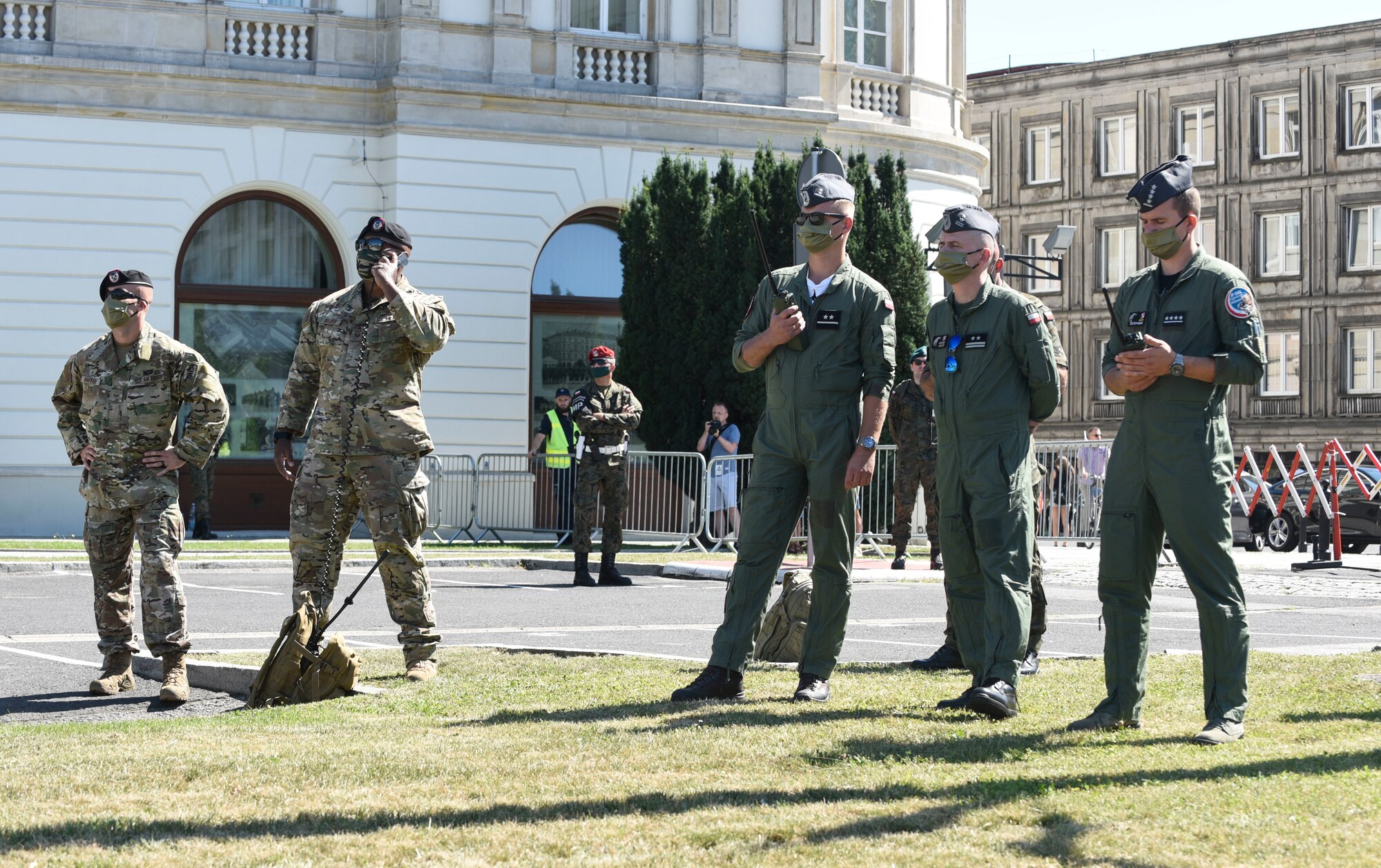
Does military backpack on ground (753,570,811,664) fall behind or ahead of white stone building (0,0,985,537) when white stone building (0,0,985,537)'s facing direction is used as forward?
ahead

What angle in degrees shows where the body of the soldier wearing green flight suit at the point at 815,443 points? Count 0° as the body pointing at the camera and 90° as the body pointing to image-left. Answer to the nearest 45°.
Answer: approximately 45°

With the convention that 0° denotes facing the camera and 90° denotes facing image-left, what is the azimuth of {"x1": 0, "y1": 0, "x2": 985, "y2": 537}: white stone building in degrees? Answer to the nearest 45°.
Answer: approximately 0°

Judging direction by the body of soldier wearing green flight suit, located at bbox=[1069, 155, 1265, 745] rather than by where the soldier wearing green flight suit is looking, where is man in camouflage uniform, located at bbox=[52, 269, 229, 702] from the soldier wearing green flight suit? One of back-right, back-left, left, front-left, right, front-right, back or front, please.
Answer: front-right
